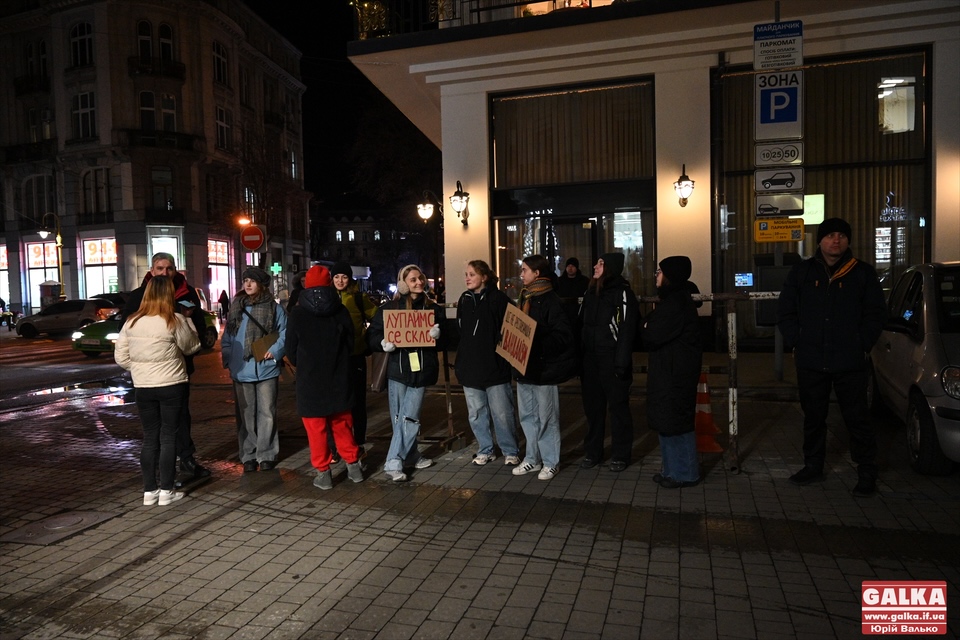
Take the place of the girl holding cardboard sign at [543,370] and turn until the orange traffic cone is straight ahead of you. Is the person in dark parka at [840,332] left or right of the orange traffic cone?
right

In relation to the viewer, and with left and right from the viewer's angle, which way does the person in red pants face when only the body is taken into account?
facing away from the viewer

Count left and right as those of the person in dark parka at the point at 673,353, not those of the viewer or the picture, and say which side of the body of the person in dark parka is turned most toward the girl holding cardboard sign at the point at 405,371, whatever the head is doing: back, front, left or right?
front

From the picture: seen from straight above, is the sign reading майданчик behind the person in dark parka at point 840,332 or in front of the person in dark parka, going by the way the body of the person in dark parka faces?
behind

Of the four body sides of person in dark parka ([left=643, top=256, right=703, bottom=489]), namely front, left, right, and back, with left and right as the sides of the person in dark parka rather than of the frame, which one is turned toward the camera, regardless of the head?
left

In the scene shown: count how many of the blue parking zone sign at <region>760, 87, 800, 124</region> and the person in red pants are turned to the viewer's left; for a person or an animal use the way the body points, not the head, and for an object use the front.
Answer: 0

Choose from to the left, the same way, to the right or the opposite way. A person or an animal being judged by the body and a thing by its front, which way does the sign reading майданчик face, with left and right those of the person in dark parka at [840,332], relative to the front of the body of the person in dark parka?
the same way

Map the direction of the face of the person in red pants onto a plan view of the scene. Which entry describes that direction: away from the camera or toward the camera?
away from the camera

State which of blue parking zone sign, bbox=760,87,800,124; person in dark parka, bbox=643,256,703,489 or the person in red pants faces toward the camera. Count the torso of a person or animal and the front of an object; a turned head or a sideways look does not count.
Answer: the blue parking zone sign

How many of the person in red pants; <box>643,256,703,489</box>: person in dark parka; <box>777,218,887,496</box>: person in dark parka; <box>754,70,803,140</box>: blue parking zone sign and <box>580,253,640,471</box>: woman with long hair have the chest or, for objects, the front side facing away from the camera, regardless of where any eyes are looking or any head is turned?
1

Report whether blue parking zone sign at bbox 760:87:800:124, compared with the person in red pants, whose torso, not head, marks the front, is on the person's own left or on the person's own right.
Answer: on the person's own right

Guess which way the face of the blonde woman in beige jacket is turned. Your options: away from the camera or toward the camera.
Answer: away from the camera

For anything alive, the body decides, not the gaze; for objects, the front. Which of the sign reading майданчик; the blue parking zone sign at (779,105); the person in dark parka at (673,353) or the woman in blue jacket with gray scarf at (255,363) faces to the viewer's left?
the person in dark parka

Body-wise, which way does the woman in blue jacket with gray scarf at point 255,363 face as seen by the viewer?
toward the camera

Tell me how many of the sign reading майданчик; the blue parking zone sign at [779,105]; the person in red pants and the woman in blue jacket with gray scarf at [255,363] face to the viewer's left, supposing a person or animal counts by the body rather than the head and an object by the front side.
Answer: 0

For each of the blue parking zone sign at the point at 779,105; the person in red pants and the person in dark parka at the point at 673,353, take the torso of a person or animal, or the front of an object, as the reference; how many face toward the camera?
1

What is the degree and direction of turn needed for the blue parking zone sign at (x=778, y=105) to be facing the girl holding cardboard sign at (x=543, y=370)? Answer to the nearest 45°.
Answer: approximately 45° to its right

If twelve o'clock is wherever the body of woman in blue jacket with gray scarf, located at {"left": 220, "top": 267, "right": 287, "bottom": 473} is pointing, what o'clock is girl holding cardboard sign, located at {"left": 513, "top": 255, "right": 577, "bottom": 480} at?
The girl holding cardboard sign is roughly at 10 o'clock from the woman in blue jacket with gray scarf.

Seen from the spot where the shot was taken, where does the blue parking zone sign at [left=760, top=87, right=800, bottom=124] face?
facing the viewer
